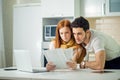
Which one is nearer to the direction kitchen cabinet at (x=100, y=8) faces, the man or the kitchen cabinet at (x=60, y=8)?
the man

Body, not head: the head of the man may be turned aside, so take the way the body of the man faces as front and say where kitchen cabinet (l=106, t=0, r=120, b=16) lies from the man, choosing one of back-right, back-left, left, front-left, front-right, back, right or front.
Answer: back-right

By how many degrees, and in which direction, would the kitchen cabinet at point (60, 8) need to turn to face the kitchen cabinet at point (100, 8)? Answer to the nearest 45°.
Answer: approximately 90° to its left

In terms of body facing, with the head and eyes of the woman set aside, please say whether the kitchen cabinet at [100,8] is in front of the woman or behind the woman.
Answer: behind

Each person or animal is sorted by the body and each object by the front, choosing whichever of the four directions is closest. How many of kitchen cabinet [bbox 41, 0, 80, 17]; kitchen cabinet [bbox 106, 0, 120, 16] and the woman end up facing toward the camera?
3

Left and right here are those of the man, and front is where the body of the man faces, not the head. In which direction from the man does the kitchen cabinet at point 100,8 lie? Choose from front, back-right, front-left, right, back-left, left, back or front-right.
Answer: back-right

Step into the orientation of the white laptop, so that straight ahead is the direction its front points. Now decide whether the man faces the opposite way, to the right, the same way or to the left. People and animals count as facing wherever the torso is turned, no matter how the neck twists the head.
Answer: the opposite way

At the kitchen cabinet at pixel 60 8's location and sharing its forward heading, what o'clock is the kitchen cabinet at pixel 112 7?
the kitchen cabinet at pixel 112 7 is roughly at 9 o'clock from the kitchen cabinet at pixel 60 8.

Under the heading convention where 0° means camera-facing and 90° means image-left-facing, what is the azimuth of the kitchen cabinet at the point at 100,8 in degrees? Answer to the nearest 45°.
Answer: approximately 0°

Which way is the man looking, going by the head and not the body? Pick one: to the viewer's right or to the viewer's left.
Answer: to the viewer's left

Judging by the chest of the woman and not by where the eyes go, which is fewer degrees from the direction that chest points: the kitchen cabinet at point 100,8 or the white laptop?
the white laptop

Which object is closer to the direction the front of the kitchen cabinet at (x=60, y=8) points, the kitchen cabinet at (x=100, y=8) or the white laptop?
the white laptop
